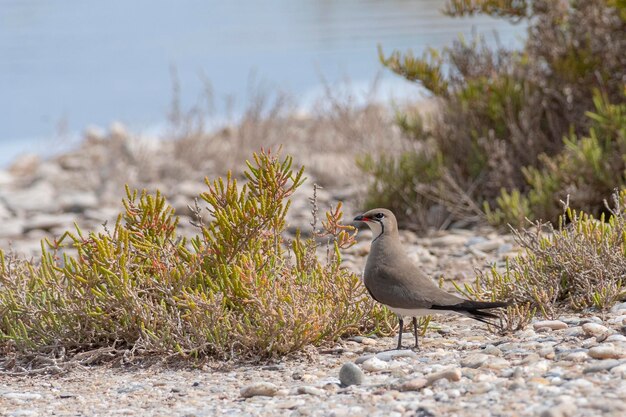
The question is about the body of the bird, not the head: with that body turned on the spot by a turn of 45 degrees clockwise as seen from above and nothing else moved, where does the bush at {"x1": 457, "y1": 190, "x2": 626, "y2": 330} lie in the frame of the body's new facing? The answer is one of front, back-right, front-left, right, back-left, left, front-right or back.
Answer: right

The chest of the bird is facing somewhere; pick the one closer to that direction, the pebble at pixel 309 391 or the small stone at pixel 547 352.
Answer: the pebble

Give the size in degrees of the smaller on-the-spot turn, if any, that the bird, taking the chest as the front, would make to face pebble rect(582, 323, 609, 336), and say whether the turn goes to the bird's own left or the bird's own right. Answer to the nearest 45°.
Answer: approximately 180°

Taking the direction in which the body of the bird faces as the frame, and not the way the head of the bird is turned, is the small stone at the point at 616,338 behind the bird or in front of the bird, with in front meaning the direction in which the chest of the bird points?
behind

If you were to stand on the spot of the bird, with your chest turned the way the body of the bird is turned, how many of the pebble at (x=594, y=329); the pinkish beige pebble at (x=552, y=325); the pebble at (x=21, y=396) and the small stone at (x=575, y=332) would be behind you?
3

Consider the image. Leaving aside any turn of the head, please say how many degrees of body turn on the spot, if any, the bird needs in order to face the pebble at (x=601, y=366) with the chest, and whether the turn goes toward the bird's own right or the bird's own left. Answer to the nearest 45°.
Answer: approximately 135° to the bird's own left

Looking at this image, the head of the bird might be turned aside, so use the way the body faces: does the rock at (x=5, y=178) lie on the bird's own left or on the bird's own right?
on the bird's own right

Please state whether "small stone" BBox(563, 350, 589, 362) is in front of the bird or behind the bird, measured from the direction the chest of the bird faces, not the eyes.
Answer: behind

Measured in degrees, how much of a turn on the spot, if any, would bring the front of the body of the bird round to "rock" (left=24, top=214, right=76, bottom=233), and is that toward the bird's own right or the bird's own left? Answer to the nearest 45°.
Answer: approximately 45° to the bird's own right

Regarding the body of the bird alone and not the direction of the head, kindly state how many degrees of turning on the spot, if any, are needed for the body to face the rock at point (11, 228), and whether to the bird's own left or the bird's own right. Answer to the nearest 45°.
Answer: approximately 45° to the bird's own right

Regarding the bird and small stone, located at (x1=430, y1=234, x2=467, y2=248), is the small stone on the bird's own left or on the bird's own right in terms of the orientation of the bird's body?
on the bird's own right

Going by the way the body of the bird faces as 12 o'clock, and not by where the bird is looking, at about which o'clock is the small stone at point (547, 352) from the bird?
The small stone is roughly at 7 o'clock from the bird.

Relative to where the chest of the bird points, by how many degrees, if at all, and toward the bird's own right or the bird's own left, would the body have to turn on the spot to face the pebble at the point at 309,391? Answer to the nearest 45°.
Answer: approximately 45° to the bird's own left

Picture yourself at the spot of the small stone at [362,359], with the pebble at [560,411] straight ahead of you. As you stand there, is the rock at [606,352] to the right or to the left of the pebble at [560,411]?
left

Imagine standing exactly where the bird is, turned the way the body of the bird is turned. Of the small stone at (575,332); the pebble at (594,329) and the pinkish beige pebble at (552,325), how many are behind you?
3

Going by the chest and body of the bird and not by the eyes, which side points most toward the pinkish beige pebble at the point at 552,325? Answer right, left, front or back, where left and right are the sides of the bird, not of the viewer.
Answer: back

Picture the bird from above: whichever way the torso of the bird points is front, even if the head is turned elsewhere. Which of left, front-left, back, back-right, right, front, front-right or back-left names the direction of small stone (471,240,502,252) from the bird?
right

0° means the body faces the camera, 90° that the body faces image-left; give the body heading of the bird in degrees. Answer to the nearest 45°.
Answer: approximately 90°
